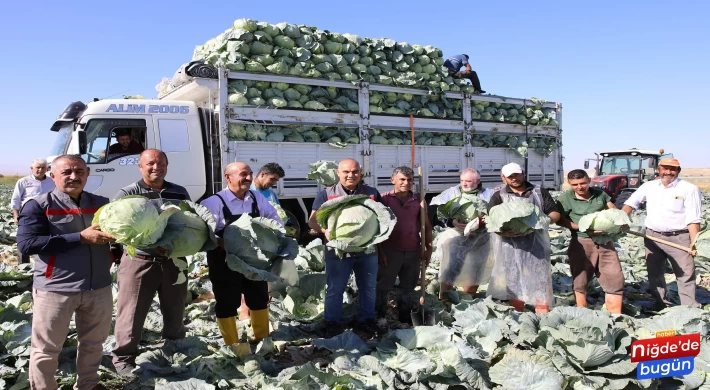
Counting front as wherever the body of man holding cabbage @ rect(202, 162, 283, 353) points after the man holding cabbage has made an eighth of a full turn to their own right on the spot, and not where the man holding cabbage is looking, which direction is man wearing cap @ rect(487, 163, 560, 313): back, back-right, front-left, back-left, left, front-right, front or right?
left

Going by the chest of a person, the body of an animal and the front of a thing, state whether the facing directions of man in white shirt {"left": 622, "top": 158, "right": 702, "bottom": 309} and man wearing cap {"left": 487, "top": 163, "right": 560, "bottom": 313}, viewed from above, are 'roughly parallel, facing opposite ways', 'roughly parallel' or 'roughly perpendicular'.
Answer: roughly parallel

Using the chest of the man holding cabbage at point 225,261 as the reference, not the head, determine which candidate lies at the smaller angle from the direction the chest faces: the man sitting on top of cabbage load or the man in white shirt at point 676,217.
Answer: the man in white shirt

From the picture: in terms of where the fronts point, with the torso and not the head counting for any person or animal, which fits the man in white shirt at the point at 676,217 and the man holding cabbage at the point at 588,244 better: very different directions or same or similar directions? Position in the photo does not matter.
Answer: same or similar directions

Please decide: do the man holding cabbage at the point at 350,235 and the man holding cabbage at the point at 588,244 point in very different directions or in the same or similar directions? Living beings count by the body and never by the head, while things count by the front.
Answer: same or similar directions

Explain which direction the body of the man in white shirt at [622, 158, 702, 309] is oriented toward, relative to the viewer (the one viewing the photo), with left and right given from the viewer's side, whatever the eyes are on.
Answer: facing the viewer

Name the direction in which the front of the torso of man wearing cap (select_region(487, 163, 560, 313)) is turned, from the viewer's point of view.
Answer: toward the camera

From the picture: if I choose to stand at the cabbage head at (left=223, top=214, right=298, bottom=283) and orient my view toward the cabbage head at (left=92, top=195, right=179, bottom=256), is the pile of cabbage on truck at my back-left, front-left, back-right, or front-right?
back-right

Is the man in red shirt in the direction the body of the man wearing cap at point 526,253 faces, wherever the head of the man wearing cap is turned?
no

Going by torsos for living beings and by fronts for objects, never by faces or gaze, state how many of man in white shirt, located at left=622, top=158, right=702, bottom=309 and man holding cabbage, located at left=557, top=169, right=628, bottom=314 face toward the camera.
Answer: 2

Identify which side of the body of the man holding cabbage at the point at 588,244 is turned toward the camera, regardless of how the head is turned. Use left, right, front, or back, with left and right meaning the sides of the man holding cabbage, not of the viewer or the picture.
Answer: front

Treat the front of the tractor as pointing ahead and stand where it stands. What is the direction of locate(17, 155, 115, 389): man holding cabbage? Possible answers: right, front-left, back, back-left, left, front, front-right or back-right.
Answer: front-left

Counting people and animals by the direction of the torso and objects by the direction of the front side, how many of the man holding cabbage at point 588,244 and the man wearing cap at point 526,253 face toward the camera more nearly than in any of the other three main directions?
2

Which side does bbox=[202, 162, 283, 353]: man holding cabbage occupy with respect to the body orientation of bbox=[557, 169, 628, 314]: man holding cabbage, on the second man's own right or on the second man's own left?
on the second man's own right

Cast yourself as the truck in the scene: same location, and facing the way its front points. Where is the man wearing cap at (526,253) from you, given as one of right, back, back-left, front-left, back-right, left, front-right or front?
left

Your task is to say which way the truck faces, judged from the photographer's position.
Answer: facing the viewer and to the left of the viewer

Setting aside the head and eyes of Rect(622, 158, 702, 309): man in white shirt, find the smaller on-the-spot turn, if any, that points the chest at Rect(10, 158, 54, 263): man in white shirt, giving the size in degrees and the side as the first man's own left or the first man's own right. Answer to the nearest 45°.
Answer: approximately 90° to the first man's own right
